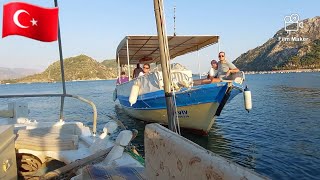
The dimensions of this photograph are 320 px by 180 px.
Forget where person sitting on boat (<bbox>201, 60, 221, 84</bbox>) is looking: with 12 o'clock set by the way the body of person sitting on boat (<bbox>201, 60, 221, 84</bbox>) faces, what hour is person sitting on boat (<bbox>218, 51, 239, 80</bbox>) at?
person sitting on boat (<bbox>218, 51, 239, 80</bbox>) is roughly at 9 o'clock from person sitting on boat (<bbox>201, 60, 221, 84</bbox>).

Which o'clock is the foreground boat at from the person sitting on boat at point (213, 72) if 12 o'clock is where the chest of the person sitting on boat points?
The foreground boat is roughly at 11 o'clock from the person sitting on boat.

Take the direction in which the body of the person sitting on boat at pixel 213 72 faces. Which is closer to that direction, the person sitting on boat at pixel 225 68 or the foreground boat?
the foreground boat

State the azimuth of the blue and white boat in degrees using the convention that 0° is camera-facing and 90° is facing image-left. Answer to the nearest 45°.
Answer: approximately 315°
